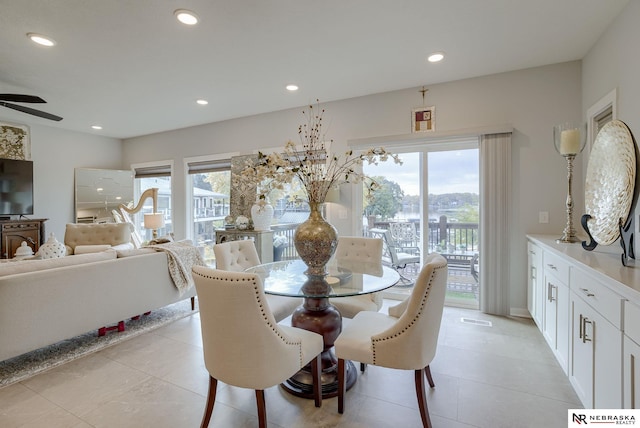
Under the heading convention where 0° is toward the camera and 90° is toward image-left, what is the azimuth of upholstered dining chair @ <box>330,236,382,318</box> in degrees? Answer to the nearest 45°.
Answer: approximately 45°

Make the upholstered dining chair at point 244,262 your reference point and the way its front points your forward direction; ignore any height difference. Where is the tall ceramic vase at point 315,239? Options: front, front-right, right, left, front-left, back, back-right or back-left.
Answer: front

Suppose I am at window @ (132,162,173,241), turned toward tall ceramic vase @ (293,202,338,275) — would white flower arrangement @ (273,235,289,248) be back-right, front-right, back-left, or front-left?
front-left

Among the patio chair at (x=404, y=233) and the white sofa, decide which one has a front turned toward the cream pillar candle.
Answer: the patio chair

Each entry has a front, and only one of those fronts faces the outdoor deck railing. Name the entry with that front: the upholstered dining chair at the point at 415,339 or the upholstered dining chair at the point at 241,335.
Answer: the upholstered dining chair at the point at 241,335

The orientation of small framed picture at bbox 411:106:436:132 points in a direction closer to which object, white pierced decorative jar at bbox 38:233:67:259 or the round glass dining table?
the round glass dining table

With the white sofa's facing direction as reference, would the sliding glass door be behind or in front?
behind

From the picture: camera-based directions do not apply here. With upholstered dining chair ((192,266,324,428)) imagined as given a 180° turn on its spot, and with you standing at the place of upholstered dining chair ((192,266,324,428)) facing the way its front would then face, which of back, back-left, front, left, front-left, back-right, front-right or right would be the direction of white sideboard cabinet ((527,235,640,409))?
back-left

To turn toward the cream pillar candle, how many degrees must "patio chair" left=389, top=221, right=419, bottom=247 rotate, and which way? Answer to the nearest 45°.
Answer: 0° — it already faces it

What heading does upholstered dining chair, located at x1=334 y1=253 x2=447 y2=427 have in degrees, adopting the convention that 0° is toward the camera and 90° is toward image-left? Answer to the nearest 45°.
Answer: approximately 90°

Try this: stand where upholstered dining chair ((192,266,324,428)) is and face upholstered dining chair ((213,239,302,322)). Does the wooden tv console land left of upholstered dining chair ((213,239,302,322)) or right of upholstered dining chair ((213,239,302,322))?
left

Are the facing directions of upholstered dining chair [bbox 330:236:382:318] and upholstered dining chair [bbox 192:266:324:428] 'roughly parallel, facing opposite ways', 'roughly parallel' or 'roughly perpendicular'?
roughly parallel, facing opposite ways

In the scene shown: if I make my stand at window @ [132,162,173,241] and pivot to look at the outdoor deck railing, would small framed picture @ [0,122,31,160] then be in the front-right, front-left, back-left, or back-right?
back-right

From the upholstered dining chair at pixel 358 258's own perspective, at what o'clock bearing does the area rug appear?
The area rug is roughly at 1 o'clock from the upholstered dining chair.

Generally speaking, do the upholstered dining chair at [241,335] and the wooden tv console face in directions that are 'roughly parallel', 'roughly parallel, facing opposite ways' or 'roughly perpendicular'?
roughly perpendicular

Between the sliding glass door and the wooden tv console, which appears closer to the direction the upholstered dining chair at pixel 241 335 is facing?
the sliding glass door
